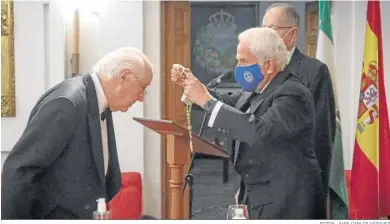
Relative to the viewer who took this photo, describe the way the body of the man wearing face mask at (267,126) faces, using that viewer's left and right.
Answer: facing to the left of the viewer

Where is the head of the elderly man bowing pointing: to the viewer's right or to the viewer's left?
to the viewer's right

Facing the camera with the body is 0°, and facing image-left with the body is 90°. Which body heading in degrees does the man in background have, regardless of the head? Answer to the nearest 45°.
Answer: approximately 45°

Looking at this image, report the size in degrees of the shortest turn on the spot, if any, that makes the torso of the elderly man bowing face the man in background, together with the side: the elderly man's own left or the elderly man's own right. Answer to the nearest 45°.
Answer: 0° — they already face them

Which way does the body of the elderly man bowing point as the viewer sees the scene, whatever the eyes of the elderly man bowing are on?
to the viewer's right
